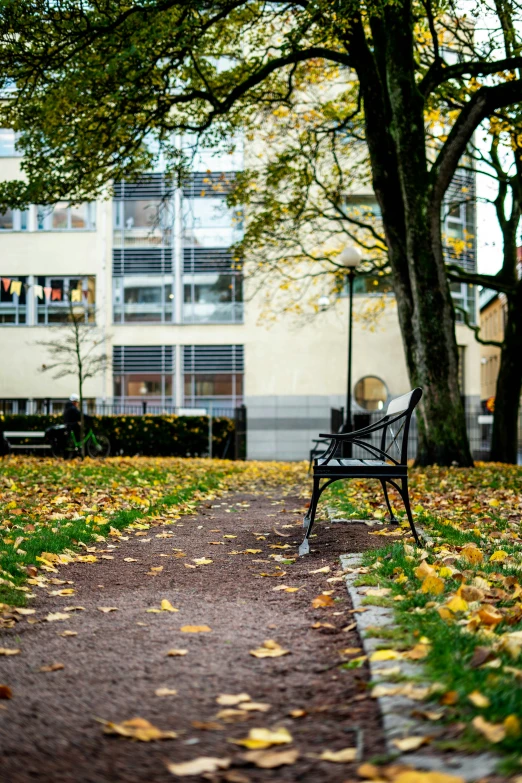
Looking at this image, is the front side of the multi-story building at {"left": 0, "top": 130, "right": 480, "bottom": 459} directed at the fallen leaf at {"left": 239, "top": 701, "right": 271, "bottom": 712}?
yes

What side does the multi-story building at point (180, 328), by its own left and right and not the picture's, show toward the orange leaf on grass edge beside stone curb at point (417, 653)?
front

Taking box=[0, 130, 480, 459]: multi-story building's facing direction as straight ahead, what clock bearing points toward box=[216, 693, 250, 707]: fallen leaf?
The fallen leaf is roughly at 12 o'clock from the multi-story building.

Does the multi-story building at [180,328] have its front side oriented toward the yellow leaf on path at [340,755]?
yes

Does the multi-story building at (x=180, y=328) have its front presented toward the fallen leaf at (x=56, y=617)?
yes

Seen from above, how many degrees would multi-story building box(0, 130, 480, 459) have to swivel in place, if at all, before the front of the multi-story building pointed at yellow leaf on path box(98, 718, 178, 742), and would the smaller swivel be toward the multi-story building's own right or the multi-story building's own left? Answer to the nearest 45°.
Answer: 0° — it already faces it

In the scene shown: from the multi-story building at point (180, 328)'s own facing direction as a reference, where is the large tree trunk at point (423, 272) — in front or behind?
in front

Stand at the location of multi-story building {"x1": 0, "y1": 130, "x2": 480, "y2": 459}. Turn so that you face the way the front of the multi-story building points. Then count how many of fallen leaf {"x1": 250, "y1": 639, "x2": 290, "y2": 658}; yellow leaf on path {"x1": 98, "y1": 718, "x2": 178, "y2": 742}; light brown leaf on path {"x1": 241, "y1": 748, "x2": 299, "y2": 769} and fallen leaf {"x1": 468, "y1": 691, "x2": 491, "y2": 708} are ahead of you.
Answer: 4

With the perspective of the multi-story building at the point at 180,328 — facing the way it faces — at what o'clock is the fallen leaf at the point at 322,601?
The fallen leaf is roughly at 12 o'clock from the multi-story building.

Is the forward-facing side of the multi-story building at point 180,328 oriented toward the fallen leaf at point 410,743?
yes

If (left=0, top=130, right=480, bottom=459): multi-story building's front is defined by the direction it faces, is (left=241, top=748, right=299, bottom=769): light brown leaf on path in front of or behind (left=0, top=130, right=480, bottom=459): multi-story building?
in front

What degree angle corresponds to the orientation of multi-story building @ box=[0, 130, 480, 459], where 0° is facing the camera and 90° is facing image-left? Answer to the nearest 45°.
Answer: approximately 0°
